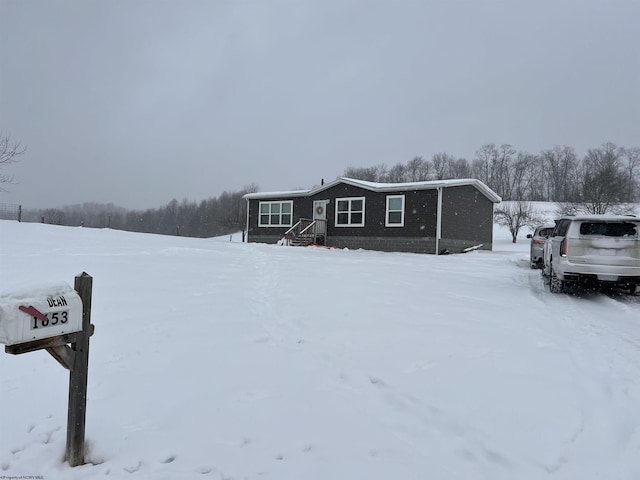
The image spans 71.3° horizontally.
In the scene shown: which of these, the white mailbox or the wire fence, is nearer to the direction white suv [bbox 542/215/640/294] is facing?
the wire fence

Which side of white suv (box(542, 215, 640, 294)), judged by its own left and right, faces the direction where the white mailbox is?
back

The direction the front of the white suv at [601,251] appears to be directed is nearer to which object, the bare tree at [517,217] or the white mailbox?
the bare tree

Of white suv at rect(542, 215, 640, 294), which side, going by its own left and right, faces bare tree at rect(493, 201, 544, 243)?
front

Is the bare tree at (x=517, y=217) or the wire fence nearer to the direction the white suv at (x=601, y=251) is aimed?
the bare tree

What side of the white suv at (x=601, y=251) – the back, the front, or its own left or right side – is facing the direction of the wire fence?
left

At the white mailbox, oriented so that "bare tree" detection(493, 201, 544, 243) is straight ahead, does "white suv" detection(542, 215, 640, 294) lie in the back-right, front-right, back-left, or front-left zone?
front-right

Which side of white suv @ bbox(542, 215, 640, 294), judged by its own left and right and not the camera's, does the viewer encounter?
back

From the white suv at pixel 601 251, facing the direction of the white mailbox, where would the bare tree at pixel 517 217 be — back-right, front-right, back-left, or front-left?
back-right

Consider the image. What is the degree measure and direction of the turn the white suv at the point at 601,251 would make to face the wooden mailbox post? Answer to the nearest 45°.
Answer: approximately 180°

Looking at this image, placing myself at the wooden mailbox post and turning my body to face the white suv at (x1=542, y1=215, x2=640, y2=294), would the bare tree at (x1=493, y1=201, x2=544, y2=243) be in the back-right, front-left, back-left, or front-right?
front-left
